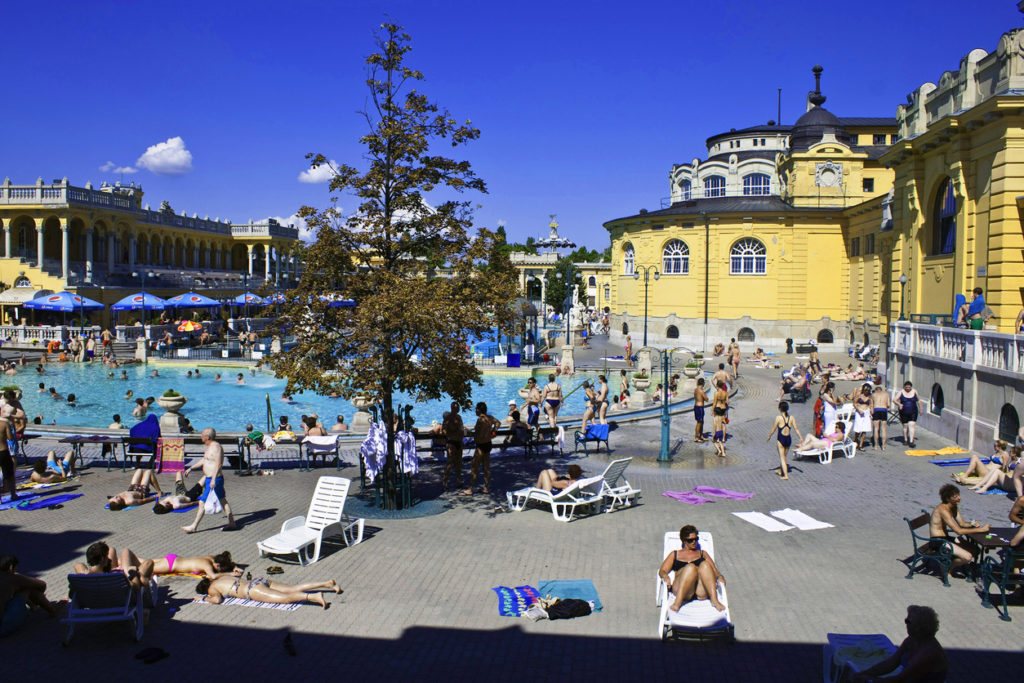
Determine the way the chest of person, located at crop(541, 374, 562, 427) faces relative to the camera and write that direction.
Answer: away from the camera

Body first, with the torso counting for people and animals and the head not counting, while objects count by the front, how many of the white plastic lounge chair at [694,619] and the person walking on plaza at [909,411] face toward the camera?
2

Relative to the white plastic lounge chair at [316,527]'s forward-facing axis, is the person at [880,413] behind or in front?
behind
